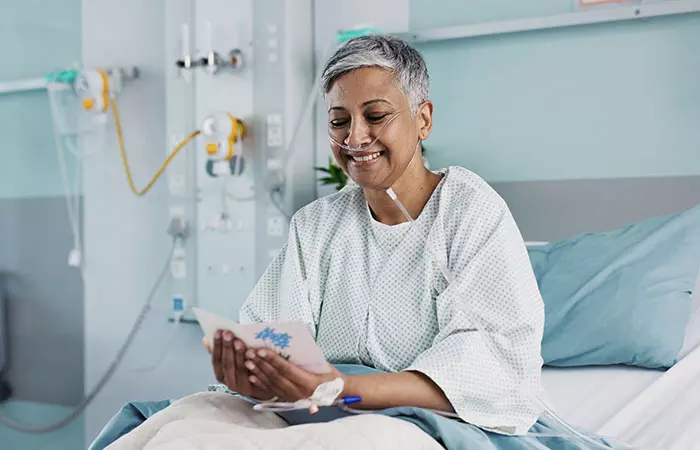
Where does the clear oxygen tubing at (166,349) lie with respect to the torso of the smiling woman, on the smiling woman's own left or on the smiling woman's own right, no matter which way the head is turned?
on the smiling woman's own right

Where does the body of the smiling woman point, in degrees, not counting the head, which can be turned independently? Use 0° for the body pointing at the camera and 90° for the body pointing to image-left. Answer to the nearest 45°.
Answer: approximately 45°

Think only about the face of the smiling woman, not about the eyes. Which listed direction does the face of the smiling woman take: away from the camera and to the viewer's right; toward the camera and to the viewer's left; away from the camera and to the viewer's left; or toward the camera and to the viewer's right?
toward the camera and to the viewer's left

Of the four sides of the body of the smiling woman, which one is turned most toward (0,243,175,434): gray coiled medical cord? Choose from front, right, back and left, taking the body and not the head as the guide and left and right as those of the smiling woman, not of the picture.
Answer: right

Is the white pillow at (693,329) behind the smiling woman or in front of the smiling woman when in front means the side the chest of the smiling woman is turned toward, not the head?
behind
